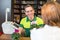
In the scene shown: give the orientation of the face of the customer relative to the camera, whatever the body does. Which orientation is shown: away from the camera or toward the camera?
away from the camera

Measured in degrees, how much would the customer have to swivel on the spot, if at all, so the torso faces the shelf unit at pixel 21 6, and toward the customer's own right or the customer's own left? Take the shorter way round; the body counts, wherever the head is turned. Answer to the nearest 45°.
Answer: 0° — they already face it

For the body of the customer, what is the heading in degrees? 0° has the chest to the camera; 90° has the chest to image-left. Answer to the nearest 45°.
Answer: approximately 180°
